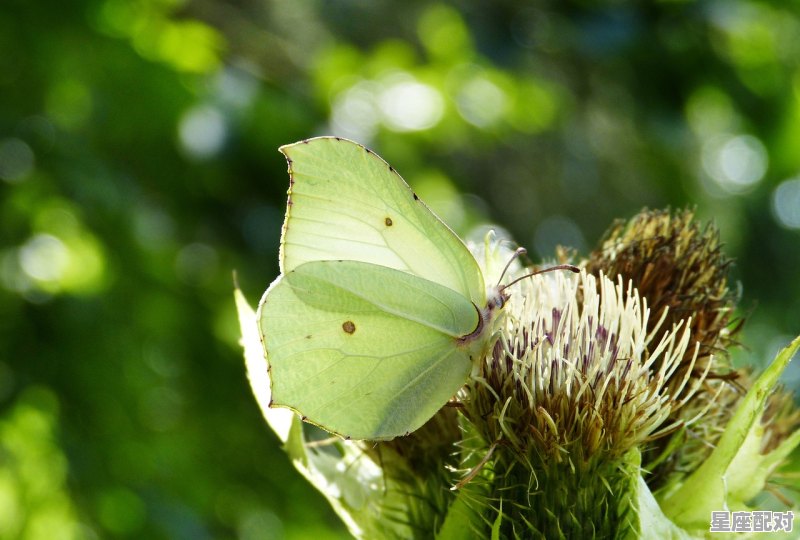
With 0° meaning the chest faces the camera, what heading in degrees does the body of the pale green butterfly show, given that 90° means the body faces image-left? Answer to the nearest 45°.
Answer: approximately 270°
